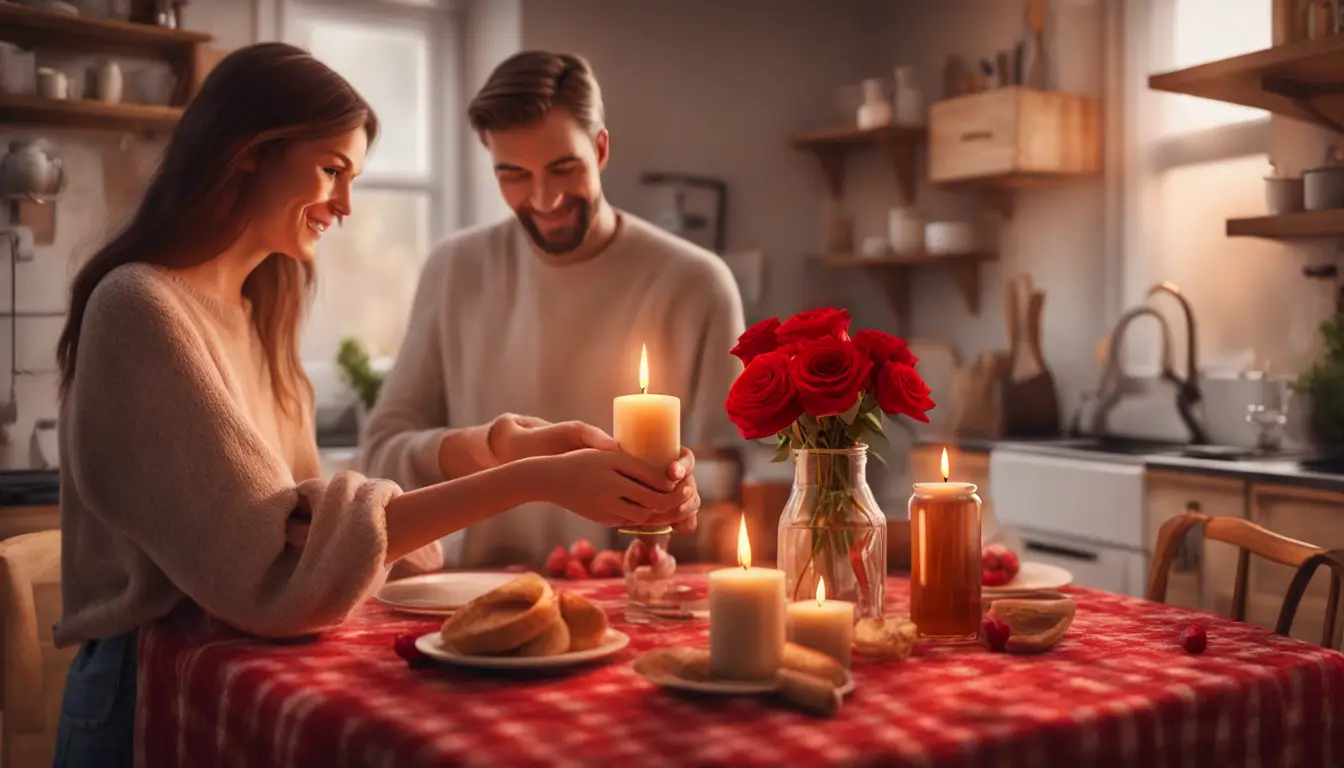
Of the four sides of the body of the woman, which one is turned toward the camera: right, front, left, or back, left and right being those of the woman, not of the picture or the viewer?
right

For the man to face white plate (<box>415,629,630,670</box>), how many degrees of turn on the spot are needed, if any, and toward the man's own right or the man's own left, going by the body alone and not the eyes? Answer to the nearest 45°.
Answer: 0° — they already face it

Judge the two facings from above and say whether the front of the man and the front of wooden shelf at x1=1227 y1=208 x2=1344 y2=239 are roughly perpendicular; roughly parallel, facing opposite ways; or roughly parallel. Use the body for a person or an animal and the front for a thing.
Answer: roughly perpendicular

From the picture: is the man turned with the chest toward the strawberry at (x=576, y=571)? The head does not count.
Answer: yes

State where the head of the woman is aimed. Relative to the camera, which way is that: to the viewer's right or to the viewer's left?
to the viewer's right

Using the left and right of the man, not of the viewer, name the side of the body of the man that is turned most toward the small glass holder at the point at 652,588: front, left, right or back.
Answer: front

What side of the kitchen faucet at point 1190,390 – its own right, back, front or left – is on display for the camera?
left

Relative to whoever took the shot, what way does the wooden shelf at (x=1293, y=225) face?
facing the viewer and to the left of the viewer

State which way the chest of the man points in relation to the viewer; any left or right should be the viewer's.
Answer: facing the viewer

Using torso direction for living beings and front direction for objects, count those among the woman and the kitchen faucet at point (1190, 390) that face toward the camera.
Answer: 0

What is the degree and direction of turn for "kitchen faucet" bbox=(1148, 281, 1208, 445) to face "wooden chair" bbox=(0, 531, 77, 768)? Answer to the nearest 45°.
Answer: approximately 45° to its left
